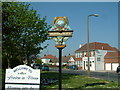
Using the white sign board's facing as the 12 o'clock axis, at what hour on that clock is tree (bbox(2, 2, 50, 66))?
The tree is roughly at 6 o'clock from the white sign board.

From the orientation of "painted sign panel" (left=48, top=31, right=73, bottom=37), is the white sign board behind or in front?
in front

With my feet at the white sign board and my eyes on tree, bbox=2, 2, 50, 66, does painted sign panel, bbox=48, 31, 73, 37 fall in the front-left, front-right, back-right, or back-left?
front-right

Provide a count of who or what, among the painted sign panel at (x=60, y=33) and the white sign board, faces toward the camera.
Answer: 2

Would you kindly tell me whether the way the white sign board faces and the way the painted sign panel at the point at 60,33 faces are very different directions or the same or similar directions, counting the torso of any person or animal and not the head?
same or similar directions

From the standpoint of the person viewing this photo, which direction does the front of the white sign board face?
facing the viewer

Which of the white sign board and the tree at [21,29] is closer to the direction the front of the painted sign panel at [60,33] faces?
the white sign board

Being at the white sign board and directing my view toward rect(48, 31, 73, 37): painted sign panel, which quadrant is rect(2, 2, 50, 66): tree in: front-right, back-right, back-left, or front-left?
front-left

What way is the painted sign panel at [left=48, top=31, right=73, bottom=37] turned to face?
toward the camera

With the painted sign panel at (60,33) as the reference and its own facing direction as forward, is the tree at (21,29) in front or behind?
behind
